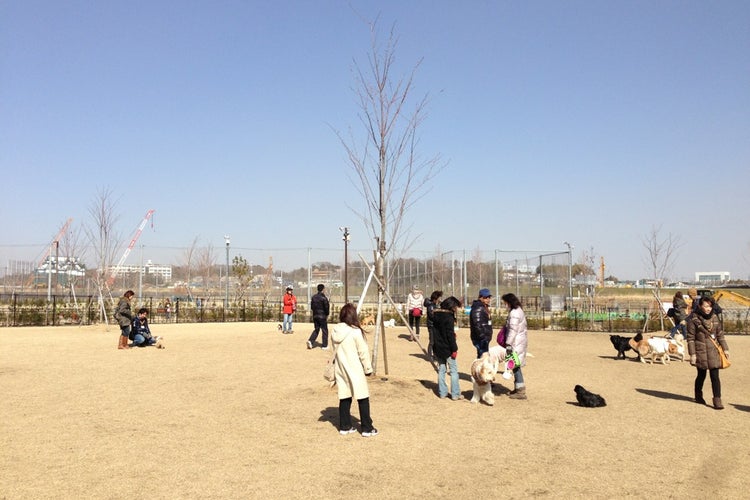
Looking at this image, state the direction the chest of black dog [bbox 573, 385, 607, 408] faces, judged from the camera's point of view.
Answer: to the viewer's left

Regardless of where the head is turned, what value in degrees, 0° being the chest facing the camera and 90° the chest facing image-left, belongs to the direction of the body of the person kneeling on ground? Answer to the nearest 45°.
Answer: approximately 315°

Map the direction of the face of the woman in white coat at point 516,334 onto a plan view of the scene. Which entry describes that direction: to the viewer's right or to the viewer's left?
to the viewer's left

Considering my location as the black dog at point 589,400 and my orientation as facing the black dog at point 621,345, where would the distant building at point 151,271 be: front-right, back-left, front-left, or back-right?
front-left

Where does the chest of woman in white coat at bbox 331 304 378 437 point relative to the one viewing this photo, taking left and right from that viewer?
facing away from the viewer and to the right of the viewer

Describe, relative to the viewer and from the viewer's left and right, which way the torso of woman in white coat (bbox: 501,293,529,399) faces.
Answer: facing to the left of the viewer

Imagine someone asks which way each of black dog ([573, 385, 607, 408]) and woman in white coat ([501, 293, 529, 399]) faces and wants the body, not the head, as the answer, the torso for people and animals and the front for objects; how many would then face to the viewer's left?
2

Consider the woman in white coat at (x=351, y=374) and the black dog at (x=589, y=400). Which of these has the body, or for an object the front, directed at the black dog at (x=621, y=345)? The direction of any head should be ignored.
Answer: the woman in white coat

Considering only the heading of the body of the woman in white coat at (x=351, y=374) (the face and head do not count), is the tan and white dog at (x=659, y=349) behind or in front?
in front
